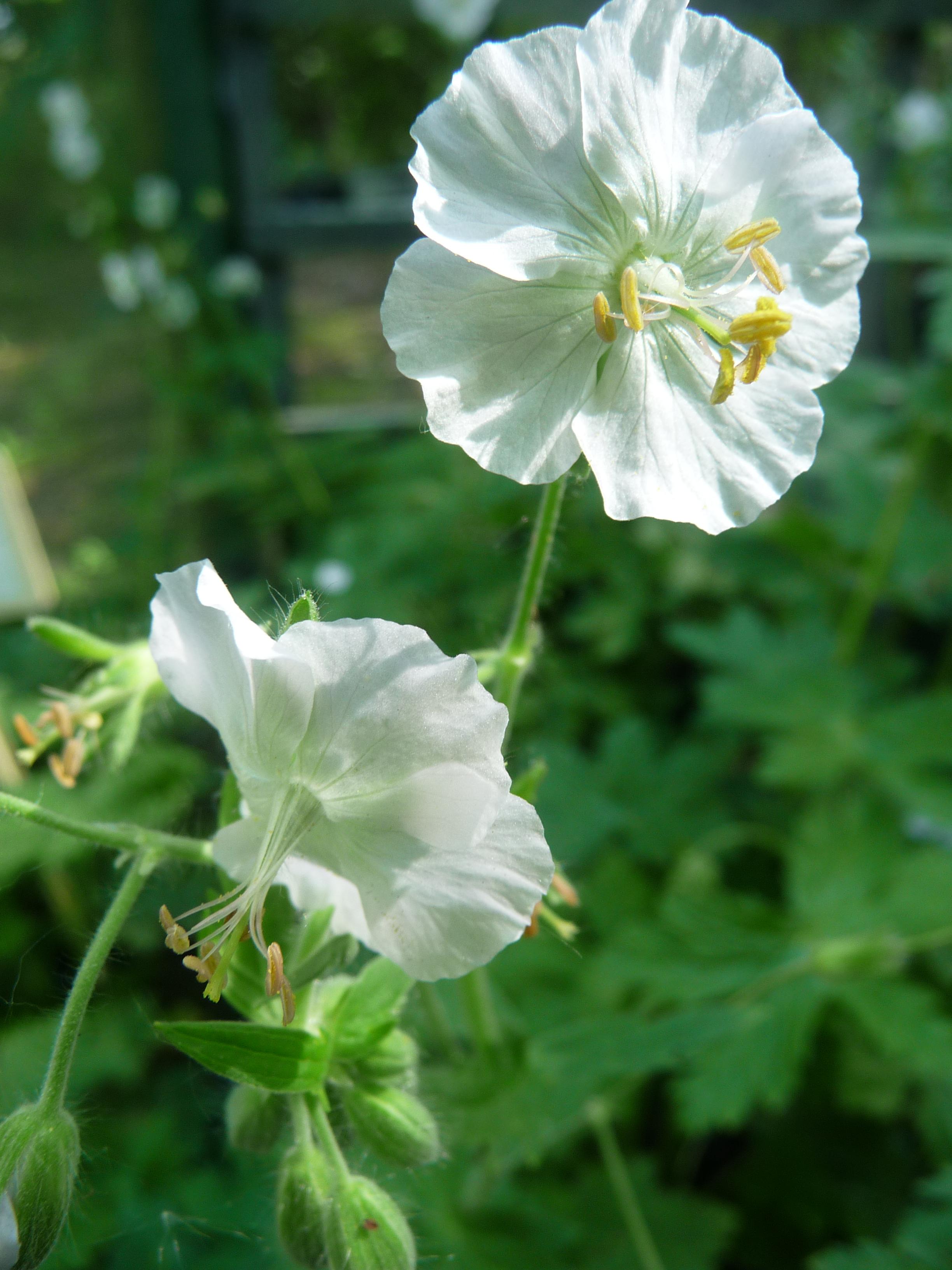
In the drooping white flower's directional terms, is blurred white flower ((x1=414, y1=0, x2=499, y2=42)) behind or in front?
behind

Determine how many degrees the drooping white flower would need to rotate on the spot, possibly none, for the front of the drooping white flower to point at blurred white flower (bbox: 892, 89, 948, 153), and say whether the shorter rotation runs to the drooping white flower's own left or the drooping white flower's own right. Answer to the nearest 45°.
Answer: approximately 180°

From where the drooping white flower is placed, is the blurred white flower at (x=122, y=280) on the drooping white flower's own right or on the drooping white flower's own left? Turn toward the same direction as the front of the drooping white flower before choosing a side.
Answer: on the drooping white flower's own right

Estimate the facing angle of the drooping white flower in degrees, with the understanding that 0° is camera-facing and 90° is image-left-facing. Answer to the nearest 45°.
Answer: approximately 45°
